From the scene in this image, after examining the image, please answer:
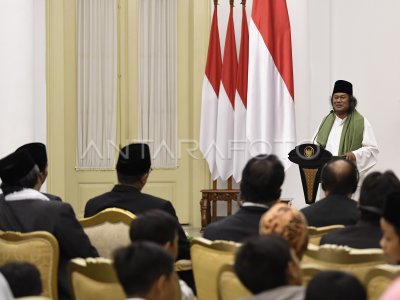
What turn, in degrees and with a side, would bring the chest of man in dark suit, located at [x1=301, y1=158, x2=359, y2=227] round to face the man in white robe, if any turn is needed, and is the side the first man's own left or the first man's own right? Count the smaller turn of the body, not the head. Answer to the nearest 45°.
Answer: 0° — they already face them

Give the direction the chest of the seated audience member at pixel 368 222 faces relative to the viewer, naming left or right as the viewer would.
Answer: facing away from the viewer

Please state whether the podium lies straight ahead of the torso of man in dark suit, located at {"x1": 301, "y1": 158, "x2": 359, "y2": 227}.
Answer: yes

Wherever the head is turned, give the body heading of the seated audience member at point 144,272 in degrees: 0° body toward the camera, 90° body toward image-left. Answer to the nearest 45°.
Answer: approximately 225°

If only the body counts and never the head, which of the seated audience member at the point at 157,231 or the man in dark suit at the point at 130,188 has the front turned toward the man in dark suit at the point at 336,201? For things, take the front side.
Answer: the seated audience member

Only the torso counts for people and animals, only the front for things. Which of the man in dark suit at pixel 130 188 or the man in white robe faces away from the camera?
the man in dark suit

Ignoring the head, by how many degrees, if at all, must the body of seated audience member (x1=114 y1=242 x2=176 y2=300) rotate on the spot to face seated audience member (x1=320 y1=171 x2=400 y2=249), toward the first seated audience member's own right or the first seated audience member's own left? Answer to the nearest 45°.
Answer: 0° — they already face them

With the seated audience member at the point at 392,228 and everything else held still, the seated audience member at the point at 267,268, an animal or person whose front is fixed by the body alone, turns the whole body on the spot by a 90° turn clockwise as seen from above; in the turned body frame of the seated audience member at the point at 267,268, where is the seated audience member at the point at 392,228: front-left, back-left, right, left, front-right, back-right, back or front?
left

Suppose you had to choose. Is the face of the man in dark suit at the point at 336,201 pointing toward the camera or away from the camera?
away from the camera

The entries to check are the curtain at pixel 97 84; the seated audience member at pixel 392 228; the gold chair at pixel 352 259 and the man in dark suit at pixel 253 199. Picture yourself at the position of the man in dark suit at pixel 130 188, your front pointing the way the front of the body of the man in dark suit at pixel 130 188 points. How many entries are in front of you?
1

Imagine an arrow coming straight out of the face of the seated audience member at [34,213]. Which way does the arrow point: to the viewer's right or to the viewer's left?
to the viewer's right

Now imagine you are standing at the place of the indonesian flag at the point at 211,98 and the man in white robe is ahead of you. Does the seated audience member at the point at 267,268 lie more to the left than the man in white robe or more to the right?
right

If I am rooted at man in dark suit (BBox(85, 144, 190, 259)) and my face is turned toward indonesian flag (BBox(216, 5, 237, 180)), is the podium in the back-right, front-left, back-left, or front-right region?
front-right

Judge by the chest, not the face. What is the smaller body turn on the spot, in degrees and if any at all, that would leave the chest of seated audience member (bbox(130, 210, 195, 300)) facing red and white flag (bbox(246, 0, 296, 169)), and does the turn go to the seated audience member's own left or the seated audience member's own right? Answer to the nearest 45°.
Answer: approximately 45° to the seated audience member's own left

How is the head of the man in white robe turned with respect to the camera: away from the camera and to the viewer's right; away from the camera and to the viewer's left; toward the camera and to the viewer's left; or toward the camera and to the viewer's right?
toward the camera and to the viewer's left

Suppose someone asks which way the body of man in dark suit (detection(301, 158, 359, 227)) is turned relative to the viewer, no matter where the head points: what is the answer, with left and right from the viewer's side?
facing away from the viewer

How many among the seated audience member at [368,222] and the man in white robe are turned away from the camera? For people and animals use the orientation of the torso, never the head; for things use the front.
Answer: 1

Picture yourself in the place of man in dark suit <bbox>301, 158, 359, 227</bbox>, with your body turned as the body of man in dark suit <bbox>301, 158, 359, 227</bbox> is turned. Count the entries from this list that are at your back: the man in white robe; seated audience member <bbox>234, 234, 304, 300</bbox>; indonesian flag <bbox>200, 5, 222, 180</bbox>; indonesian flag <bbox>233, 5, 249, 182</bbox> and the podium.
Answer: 1

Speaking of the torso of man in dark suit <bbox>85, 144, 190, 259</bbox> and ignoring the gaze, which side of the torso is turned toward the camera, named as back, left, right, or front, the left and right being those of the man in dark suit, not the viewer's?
back

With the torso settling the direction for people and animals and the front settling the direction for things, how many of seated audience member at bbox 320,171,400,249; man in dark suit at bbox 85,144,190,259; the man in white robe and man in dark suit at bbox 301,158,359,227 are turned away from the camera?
3
